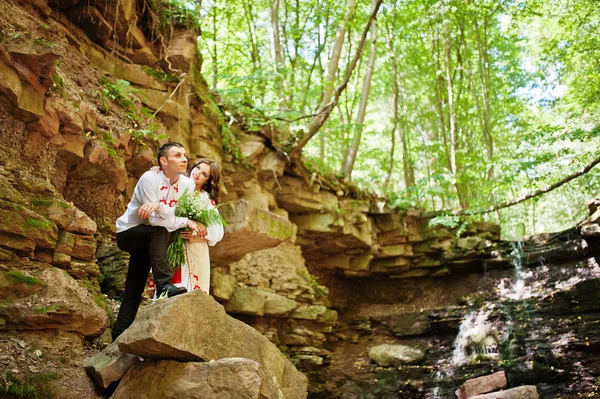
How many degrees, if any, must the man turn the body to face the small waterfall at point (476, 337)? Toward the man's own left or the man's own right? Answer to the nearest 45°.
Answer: approximately 90° to the man's own left

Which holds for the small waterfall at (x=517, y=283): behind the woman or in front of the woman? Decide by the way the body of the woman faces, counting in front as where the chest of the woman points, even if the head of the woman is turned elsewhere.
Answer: behind

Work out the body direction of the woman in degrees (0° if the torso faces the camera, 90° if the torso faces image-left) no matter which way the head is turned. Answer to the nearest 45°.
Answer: approximately 45°

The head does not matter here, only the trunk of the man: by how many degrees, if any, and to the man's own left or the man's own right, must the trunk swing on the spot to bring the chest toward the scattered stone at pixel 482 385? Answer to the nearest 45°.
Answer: approximately 90° to the man's own left

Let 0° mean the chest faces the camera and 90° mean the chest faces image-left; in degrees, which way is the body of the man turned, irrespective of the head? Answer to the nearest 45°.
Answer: approximately 315°

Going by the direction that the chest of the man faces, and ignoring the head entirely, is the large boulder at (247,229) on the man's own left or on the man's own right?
on the man's own left
